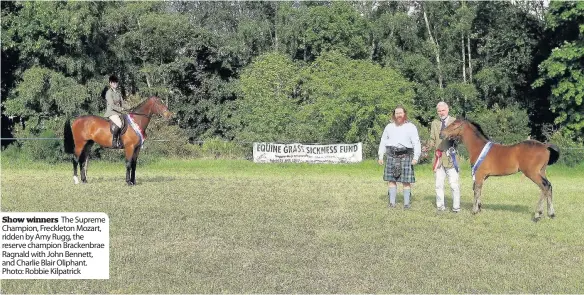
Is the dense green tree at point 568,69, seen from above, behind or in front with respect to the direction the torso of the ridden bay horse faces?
in front

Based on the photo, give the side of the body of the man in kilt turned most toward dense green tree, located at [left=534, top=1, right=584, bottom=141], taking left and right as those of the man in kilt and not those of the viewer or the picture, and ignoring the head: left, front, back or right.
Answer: back

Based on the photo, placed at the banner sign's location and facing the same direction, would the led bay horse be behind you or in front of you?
in front

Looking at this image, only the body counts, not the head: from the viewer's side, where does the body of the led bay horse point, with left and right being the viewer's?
facing to the left of the viewer

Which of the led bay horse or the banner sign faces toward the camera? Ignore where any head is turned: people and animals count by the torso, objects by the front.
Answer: the banner sign

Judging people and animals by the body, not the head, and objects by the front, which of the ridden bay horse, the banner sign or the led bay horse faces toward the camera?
the banner sign

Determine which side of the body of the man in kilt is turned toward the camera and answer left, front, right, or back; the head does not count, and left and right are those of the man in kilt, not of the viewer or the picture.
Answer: front

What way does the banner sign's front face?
toward the camera

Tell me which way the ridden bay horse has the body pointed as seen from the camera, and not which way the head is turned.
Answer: to the viewer's right

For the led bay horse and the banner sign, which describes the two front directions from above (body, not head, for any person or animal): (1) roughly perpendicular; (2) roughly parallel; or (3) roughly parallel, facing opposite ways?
roughly perpendicular

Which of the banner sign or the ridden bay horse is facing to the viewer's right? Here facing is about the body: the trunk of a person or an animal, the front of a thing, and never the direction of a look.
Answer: the ridden bay horse

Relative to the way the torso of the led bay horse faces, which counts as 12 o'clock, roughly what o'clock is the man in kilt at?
The man in kilt is roughly at 12 o'clock from the led bay horse.
